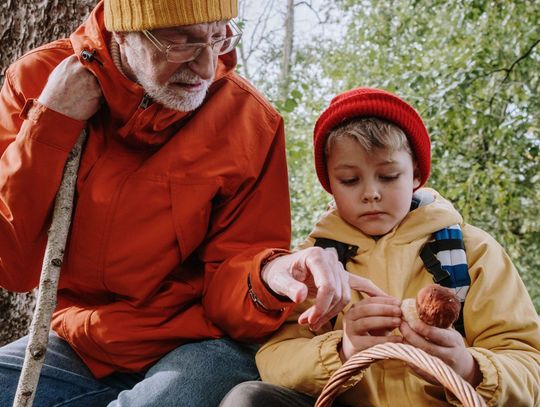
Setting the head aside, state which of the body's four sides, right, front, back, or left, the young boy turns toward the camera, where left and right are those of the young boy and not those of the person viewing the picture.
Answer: front

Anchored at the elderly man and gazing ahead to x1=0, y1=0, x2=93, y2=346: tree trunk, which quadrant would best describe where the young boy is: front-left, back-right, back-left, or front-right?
back-right

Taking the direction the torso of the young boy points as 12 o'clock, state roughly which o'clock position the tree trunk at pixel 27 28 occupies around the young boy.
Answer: The tree trunk is roughly at 4 o'clock from the young boy.

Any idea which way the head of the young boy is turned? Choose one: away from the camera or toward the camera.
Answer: toward the camera

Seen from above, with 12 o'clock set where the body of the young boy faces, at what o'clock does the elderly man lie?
The elderly man is roughly at 3 o'clock from the young boy.

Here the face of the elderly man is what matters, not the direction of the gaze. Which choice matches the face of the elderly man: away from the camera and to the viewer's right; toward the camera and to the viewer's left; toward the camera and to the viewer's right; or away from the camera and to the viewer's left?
toward the camera and to the viewer's right

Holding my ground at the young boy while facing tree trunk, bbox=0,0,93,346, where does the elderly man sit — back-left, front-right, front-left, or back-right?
front-left

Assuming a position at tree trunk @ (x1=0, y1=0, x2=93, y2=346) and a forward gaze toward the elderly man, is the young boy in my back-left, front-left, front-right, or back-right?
front-left

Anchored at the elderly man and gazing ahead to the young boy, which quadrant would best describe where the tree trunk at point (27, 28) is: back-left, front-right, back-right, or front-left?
back-left
